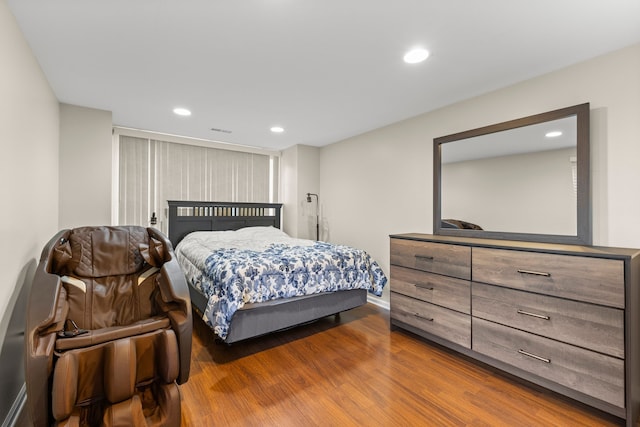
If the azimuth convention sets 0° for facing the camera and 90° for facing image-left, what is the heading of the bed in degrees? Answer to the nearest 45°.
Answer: approximately 315°

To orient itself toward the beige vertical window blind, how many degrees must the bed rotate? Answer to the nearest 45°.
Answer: approximately 180°

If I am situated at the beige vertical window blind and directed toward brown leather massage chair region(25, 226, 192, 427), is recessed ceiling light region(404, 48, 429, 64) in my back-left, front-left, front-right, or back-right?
front-left

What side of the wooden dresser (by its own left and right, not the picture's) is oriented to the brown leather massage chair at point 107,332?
front

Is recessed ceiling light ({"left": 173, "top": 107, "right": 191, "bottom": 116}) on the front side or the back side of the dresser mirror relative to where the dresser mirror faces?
on the front side

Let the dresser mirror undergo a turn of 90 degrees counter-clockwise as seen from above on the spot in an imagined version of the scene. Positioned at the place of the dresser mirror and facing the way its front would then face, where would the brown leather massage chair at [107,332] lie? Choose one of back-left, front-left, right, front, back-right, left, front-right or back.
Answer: right

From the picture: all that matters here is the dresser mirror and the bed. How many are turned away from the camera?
0

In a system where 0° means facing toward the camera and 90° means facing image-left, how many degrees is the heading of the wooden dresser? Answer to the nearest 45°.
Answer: approximately 45°
